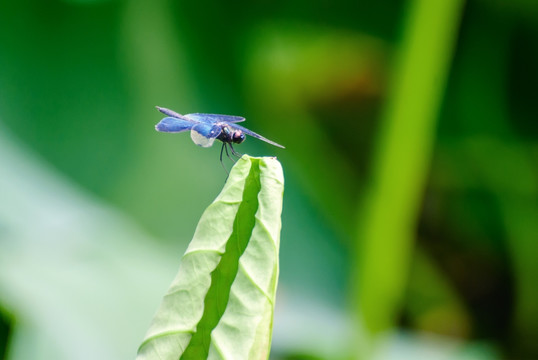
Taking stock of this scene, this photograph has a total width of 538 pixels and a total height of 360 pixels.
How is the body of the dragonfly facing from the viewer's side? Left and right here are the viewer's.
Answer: facing the viewer and to the right of the viewer

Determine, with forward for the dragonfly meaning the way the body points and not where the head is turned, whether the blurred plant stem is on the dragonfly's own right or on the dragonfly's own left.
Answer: on the dragonfly's own left
